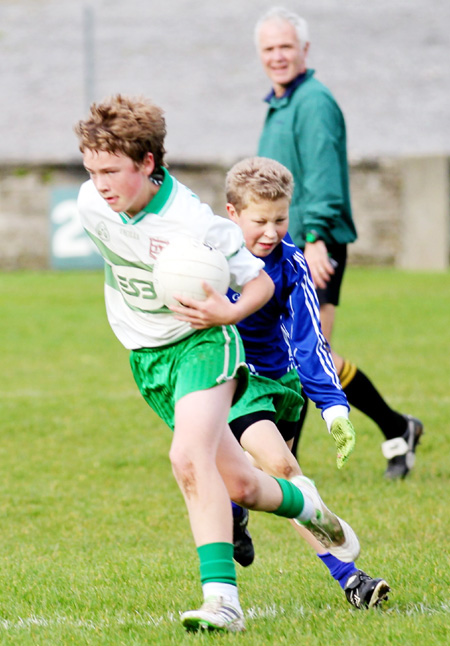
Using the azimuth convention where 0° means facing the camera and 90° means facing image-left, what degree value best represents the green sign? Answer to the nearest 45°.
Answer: approximately 0°

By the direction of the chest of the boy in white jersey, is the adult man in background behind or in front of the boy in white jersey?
behind

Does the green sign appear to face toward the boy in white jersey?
yes

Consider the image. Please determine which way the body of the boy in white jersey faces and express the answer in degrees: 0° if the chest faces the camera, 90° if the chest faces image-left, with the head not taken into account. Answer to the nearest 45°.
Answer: approximately 45°

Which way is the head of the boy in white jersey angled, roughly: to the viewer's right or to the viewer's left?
to the viewer's left

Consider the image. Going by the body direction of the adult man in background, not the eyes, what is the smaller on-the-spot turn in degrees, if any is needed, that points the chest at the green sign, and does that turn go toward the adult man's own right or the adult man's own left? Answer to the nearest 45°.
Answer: approximately 135° to the adult man's own right

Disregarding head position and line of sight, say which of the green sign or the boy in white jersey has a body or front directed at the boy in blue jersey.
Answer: the green sign

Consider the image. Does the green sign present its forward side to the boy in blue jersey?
yes

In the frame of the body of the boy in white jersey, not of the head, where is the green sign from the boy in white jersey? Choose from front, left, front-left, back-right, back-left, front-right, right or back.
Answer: back-right
